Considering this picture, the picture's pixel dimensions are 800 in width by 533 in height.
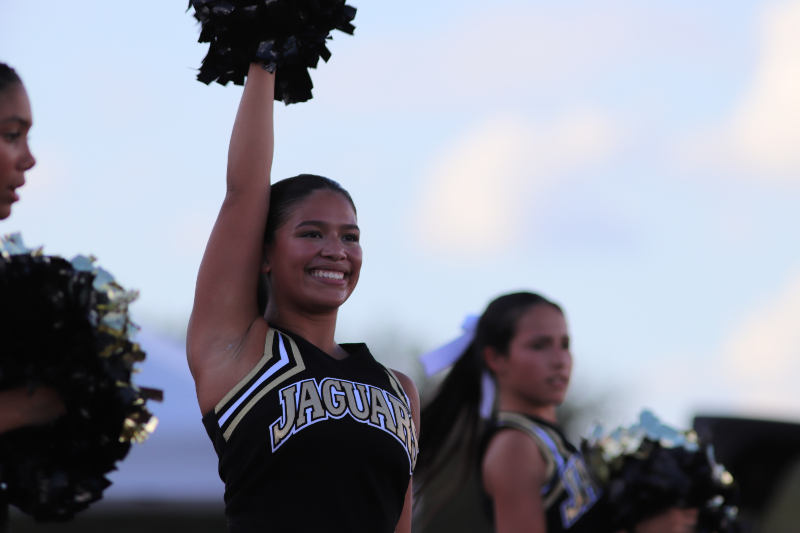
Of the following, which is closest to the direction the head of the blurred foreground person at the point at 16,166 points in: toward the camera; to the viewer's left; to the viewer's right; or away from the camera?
to the viewer's right

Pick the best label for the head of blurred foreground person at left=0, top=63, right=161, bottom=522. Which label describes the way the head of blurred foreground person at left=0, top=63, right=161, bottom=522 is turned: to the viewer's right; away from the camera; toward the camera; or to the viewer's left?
to the viewer's right

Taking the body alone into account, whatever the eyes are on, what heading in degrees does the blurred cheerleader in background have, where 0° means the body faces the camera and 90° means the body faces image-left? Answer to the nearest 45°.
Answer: approximately 315°

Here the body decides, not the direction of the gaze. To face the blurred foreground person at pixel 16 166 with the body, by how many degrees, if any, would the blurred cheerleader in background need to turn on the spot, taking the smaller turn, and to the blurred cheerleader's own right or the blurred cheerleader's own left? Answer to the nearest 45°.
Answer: approximately 90° to the blurred cheerleader's own right

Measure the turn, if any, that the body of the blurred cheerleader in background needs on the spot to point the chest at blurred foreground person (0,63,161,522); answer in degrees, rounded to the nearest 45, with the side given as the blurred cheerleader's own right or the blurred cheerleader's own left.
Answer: approximately 90° to the blurred cheerleader's own right
